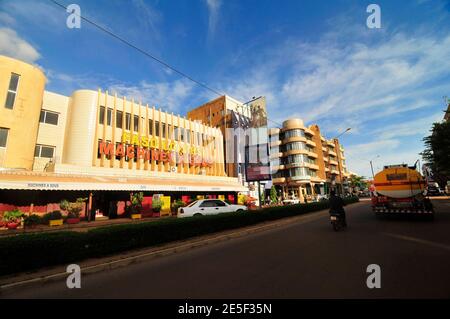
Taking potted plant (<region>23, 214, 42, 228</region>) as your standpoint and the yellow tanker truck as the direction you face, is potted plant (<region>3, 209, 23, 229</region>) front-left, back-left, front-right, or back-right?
back-right

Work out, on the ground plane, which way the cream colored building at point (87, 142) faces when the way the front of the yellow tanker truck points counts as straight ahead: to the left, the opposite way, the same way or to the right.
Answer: to the right

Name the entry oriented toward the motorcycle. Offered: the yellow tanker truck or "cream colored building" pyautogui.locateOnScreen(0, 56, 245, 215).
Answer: the cream colored building

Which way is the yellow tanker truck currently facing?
away from the camera

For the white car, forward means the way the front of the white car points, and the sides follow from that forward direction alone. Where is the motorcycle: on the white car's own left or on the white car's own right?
on the white car's own right

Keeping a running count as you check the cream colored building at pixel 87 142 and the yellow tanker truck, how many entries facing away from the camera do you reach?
1

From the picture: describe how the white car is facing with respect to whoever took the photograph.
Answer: facing away from the viewer and to the right of the viewer

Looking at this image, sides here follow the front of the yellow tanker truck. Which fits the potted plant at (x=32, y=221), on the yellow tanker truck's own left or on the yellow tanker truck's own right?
on the yellow tanker truck's own left

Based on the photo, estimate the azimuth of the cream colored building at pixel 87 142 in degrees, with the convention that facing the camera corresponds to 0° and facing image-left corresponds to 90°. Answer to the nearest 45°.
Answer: approximately 315°

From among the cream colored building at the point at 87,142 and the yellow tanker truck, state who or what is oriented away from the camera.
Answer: the yellow tanker truck

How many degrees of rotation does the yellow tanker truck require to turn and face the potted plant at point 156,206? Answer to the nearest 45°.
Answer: approximately 90° to its left

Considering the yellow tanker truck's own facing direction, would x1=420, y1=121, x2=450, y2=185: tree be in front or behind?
in front

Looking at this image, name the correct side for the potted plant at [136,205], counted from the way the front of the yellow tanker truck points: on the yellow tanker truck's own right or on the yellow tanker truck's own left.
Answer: on the yellow tanker truck's own left

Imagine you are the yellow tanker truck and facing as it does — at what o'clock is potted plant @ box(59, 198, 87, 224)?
The potted plant is roughly at 8 o'clock from the yellow tanker truck.
